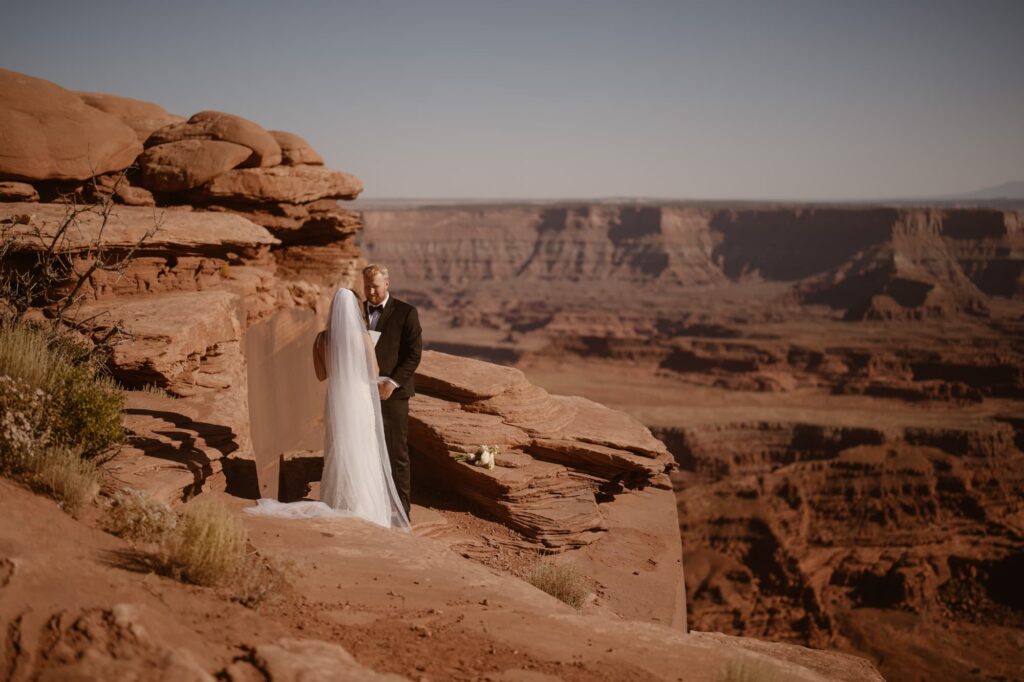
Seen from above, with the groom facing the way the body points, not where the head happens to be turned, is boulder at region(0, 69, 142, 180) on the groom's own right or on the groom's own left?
on the groom's own right

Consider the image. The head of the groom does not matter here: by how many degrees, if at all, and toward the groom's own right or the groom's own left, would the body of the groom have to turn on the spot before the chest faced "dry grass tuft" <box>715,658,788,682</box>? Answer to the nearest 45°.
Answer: approximately 90° to the groom's own left

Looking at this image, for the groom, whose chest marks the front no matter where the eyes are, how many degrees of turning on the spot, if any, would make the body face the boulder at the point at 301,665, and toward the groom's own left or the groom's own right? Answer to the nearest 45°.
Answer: approximately 45° to the groom's own left

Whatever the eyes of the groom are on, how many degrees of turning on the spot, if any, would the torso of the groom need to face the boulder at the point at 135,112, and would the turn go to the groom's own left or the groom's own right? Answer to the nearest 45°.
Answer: approximately 90° to the groom's own right

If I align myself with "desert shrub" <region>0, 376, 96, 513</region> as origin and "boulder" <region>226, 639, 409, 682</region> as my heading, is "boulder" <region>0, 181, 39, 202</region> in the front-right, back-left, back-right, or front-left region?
back-left

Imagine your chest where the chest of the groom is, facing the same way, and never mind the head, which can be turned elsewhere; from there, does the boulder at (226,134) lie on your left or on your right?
on your right

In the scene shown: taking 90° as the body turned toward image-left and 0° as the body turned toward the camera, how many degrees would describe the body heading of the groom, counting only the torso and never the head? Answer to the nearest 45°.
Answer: approximately 45°

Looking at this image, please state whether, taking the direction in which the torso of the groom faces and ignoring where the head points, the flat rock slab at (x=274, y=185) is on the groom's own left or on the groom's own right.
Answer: on the groom's own right

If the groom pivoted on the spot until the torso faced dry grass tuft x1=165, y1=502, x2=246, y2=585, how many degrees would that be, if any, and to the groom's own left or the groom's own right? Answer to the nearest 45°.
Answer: approximately 45° to the groom's own left
